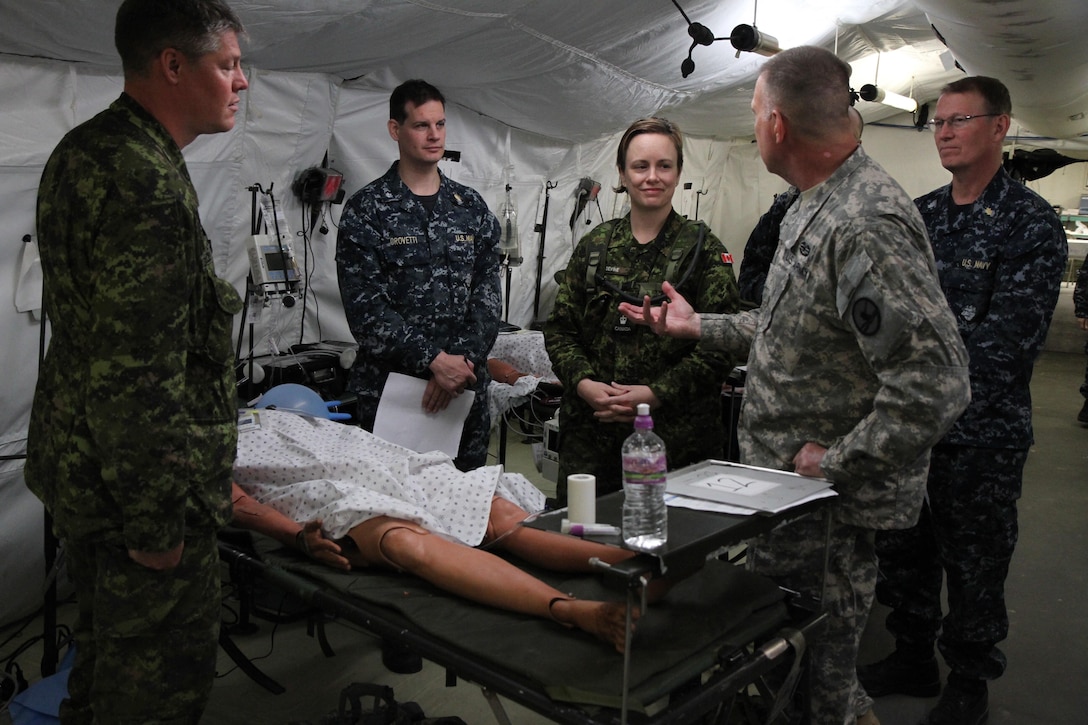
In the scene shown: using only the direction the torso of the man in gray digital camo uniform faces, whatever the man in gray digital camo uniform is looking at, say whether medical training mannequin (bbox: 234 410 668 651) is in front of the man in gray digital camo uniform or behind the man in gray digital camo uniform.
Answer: in front

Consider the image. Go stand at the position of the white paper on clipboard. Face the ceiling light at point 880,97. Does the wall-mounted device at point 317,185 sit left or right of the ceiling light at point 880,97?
left

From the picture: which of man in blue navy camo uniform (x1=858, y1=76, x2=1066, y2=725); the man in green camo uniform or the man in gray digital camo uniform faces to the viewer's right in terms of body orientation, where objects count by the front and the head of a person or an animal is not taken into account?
the man in green camo uniform

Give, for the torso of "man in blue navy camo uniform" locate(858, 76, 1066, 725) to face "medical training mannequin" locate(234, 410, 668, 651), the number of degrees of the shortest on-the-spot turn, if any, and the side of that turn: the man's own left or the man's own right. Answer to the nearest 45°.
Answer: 0° — they already face it

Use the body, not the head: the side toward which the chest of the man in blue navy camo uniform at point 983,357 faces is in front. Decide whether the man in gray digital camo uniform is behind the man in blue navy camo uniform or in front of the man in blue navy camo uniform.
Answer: in front

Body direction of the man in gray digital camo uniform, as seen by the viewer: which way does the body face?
to the viewer's left

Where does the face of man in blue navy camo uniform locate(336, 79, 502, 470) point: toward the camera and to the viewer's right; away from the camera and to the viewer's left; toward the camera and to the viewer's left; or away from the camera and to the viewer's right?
toward the camera and to the viewer's right

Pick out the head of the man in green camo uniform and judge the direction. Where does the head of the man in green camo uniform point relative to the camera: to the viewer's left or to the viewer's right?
to the viewer's right

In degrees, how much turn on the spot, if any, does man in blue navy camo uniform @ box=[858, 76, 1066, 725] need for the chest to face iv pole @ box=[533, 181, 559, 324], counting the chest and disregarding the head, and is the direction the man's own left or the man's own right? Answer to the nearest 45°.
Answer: approximately 90° to the man's own right

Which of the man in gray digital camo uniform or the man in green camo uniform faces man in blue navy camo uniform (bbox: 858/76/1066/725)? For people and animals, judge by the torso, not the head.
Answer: the man in green camo uniform

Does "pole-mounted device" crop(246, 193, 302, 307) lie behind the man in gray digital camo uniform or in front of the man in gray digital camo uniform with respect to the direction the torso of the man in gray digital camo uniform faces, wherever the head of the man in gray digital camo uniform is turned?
in front

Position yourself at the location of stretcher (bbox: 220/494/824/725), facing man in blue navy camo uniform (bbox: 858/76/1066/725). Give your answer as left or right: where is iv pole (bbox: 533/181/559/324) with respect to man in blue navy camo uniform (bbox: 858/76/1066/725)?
left

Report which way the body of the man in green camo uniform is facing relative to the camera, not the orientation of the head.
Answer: to the viewer's right
